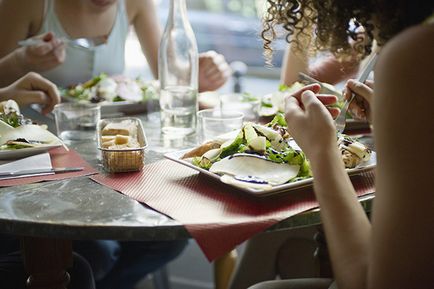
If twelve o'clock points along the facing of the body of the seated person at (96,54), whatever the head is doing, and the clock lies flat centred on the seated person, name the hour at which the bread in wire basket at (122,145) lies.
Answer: The bread in wire basket is roughly at 12 o'clock from the seated person.

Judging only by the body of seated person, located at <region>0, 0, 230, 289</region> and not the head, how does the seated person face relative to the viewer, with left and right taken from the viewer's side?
facing the viewer

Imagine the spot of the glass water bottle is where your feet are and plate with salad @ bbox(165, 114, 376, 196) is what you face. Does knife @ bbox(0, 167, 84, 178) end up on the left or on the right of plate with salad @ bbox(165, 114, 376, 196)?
right

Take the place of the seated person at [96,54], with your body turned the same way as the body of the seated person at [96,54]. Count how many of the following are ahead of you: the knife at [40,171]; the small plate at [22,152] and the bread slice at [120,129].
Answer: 3

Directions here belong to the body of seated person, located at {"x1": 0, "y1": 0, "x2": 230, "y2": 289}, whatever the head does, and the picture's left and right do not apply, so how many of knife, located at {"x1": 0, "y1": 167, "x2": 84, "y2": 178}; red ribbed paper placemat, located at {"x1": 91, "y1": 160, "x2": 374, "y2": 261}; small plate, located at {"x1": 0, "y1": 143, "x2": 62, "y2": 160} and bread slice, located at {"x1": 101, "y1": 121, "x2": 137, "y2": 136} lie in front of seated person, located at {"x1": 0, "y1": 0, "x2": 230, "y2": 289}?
4

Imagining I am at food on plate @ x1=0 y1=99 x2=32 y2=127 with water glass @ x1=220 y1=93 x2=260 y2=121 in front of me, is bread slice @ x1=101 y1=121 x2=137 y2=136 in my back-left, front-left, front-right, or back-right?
front-right

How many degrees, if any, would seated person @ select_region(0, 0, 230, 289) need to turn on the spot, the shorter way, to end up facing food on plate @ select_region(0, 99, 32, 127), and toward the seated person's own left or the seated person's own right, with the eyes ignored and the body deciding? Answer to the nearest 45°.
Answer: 0° — they already face it

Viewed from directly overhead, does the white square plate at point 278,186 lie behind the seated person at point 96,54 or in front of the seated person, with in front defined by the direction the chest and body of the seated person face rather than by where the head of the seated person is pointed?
in front

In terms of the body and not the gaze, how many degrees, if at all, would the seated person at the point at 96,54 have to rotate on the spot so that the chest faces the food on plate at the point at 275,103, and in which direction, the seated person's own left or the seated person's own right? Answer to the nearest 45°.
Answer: approximately 45° to the seated person's own left

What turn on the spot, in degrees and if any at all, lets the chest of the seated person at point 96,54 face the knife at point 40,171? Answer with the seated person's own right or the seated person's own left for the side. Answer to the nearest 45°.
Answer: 0° — they already face it

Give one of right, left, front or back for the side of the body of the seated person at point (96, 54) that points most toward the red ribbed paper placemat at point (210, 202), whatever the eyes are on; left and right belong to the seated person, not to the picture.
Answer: front

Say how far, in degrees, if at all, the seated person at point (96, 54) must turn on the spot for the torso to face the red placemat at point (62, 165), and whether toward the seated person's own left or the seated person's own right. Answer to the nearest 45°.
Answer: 0° — they already face it

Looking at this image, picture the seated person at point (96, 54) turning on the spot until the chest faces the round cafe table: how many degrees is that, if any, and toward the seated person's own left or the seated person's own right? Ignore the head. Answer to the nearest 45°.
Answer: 0° — they already face it

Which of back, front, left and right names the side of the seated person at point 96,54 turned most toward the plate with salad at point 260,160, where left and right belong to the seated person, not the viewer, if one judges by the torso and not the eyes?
front

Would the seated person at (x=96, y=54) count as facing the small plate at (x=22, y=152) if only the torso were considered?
yes

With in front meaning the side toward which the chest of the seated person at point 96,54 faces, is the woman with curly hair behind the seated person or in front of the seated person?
in front
